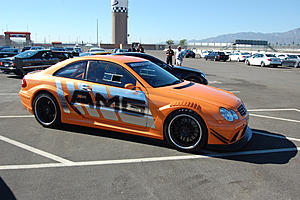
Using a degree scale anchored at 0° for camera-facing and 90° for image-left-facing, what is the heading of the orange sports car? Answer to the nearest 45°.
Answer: approximately 315°

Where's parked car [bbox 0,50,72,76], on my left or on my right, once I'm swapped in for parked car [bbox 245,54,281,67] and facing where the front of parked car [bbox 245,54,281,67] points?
on my left

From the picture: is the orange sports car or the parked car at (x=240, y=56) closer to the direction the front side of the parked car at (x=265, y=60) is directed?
the parked car

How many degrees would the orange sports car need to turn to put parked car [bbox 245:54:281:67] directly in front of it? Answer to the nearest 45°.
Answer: approximately 90° to its left

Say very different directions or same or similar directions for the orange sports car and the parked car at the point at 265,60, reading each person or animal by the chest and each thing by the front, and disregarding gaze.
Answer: very different directions

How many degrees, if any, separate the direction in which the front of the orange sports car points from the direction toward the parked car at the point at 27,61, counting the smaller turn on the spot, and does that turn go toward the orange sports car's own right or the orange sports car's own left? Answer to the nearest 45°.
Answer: approximately 180°

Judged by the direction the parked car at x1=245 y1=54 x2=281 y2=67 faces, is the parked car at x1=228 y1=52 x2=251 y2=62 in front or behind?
in front
